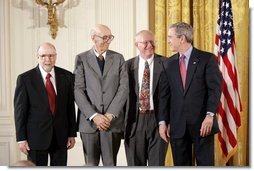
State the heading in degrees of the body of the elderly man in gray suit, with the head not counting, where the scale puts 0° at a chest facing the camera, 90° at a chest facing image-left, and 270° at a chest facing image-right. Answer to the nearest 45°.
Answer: approximately 0°

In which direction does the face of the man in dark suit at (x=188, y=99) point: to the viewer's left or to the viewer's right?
to the viewer's left

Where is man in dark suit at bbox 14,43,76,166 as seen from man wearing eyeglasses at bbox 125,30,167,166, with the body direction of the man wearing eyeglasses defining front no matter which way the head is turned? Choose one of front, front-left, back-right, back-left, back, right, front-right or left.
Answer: right

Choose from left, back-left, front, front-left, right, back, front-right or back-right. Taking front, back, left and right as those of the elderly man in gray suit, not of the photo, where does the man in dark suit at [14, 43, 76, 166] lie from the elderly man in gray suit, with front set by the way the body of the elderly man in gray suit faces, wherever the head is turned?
right

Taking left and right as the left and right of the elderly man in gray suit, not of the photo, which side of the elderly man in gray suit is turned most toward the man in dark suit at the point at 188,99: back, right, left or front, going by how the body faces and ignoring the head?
left

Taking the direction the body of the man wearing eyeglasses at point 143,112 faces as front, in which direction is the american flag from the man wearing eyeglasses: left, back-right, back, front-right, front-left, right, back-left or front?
left

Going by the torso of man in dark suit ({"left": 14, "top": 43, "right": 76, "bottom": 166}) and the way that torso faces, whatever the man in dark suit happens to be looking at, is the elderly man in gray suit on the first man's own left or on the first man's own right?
on the first man's own left

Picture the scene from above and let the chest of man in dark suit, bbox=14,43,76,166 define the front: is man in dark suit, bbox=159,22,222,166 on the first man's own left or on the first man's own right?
on the first man's own left

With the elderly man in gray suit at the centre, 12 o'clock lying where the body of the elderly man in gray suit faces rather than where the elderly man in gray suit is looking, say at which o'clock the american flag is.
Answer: The american flag is roughly at 9 o'clock from the elderly man in gray suit.

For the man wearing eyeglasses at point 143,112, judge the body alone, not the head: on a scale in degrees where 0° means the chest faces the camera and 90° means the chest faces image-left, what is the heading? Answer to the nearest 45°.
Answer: approximately 0°
